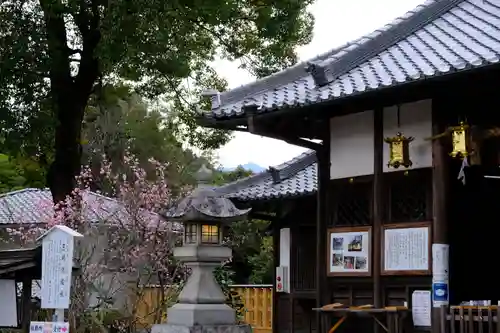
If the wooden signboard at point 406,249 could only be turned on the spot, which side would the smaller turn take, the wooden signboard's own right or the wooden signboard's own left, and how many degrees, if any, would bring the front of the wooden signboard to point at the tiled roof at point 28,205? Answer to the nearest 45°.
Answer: approximately 135° to the wooden signboard's own right

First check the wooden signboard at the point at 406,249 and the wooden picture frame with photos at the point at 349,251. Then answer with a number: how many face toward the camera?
2

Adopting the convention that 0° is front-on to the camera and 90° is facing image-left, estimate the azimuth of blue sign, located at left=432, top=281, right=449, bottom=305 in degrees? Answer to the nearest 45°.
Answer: approximately 0°

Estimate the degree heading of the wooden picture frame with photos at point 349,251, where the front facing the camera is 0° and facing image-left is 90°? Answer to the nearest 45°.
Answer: approximately 0°
